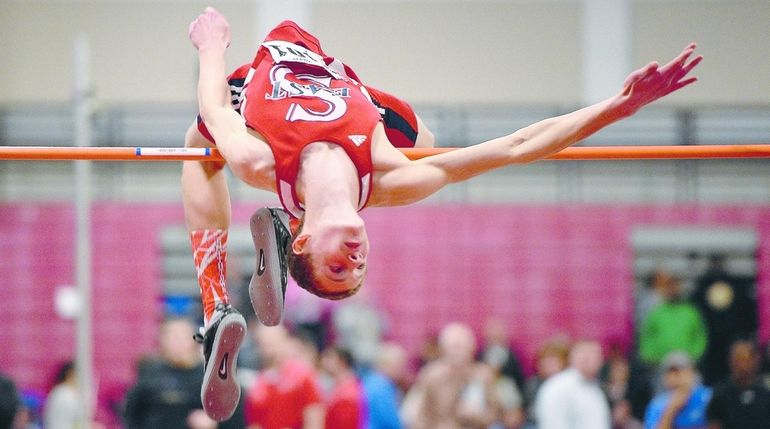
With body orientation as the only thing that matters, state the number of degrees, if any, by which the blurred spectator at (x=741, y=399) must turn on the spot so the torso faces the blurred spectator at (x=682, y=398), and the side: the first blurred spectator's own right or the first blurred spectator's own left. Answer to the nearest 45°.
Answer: approximately 135° to the first blurred spectator's own right

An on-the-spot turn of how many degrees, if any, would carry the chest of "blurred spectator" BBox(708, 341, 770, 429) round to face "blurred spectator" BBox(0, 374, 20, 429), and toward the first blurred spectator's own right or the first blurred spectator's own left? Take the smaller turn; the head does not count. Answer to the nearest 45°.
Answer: approximately 45° to the first blurred spectator's own right

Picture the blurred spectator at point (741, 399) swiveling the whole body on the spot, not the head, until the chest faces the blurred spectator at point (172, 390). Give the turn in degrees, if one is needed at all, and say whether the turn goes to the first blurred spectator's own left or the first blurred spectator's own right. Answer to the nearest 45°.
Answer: approximately 45° to the first blurred spectator's own right

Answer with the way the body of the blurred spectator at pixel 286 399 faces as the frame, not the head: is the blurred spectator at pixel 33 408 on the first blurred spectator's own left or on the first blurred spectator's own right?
on the first blurred spectator's own right

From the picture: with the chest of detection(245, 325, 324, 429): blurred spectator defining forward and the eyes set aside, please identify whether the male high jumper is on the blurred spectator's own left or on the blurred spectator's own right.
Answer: on the blurred spectator's own left

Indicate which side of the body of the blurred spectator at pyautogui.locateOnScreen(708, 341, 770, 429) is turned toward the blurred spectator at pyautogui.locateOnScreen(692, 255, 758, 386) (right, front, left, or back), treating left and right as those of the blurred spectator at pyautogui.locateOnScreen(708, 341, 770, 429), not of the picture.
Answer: back

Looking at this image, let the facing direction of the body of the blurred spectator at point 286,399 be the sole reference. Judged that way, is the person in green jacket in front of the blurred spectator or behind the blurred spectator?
behind

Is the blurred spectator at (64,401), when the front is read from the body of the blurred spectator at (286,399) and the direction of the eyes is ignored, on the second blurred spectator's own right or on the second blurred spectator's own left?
on the second blurred spectator's own right

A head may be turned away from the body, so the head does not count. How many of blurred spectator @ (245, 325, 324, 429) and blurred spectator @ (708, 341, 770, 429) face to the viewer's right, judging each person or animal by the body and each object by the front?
0
